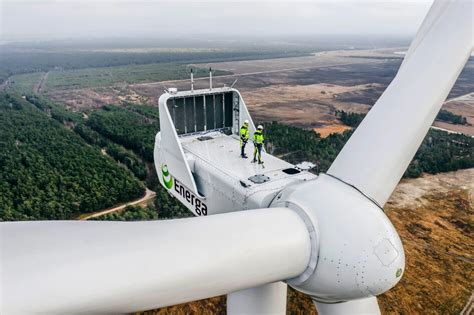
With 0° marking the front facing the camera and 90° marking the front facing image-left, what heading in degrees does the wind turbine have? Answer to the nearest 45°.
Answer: approximately 315°

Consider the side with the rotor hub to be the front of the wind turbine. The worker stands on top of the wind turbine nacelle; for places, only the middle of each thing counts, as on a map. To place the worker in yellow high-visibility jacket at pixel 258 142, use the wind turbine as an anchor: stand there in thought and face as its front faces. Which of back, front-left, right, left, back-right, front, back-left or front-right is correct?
back-left
